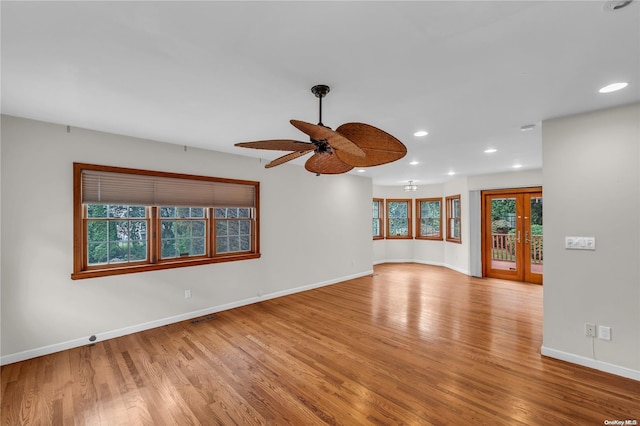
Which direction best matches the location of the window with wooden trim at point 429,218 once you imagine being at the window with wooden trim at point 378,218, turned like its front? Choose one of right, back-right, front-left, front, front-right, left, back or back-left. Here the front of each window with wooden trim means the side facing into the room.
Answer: front-left

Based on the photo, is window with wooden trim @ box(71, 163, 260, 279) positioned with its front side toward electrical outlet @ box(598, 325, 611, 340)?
yes

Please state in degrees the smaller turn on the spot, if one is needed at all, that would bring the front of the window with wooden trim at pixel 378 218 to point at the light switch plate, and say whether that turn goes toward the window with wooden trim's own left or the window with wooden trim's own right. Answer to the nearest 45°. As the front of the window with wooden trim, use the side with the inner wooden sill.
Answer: approximately 45° to the window with wooden trim's own right

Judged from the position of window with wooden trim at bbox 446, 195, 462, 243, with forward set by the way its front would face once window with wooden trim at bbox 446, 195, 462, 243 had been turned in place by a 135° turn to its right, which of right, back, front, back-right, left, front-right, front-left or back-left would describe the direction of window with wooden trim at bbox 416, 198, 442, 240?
front-left

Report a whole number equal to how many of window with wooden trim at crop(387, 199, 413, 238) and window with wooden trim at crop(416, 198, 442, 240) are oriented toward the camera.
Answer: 2

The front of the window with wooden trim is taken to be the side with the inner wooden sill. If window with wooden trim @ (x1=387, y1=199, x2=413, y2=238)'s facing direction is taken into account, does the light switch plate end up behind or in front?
in front

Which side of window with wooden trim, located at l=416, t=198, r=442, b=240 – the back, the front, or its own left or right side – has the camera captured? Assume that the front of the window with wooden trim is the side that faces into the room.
front

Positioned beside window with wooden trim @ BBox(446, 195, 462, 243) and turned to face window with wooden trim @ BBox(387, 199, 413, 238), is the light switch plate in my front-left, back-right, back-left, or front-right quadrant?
back-left

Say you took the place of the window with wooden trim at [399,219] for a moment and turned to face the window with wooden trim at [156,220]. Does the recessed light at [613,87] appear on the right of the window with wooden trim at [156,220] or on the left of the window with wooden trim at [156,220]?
left

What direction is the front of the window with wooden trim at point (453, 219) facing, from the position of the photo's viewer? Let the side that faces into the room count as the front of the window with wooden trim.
facing the viewer and to the left of the viewer

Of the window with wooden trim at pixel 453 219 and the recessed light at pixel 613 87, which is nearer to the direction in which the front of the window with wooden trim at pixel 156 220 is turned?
the recessed light

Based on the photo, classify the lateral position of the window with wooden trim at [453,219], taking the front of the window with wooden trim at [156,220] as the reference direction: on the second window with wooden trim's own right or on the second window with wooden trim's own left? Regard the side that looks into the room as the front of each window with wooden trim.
on the second window with wooden trim's own left

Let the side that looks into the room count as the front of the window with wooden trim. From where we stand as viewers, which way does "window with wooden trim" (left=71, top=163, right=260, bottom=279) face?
facing the viewer and to the right of the viewer

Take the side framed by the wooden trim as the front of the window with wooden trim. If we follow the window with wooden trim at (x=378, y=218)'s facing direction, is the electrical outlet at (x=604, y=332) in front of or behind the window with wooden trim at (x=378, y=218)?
in front

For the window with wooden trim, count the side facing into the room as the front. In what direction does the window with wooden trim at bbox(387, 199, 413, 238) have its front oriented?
toward the camera

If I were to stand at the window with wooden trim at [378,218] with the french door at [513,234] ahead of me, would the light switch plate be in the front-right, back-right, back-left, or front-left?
front-right
